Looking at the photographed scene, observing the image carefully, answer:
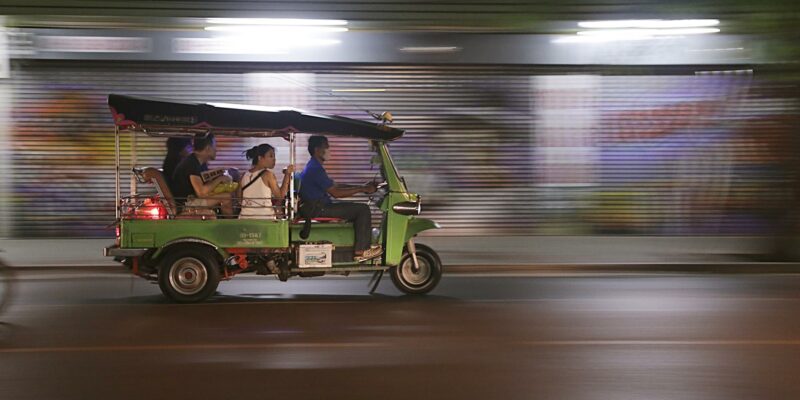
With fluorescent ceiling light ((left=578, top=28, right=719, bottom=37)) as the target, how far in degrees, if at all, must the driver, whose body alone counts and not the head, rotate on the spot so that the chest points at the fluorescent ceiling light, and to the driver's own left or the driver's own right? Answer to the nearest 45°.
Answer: approximately 45° to the driver's own left

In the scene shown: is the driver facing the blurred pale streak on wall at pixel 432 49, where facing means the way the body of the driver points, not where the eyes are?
no

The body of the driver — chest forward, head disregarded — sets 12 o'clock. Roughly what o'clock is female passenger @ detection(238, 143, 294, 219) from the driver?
The female passenger is roughly at 6 o'clock from the driver.

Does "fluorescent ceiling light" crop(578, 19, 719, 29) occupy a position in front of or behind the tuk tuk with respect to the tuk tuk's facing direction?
in front

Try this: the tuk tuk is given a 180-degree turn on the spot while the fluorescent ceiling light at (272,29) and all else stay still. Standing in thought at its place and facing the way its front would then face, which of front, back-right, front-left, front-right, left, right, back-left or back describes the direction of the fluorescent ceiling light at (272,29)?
right

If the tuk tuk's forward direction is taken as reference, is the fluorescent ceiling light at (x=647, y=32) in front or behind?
in front

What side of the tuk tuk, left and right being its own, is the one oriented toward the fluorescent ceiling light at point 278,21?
left

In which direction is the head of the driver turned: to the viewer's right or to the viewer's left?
to the viewer's right

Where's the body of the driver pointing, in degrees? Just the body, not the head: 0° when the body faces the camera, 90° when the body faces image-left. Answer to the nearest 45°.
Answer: approximately 270°

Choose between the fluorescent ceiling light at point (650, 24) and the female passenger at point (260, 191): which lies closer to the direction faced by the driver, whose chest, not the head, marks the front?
the fluorescent ceiling light

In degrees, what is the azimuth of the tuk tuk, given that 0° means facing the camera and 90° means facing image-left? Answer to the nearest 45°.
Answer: approximately 270°

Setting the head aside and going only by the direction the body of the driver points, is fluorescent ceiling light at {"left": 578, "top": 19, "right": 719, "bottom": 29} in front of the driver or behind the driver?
in front
